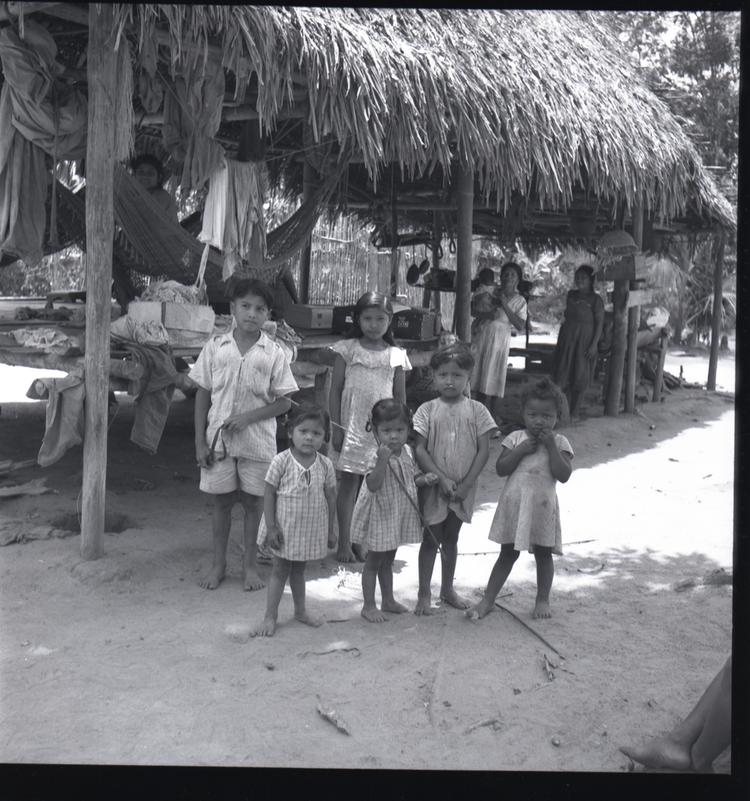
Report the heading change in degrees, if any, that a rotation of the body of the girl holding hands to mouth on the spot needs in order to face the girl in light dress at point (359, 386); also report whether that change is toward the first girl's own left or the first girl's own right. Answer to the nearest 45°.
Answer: approximately 135° to the first girl's own right

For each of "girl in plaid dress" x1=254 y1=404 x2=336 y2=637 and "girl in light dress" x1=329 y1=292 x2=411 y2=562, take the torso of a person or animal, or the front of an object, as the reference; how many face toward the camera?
2

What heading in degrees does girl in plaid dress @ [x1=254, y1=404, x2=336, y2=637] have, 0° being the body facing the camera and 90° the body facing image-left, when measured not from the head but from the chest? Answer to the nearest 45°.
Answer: approximately 0°

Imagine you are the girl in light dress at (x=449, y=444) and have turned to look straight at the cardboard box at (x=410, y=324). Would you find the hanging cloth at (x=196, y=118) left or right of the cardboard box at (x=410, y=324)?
left

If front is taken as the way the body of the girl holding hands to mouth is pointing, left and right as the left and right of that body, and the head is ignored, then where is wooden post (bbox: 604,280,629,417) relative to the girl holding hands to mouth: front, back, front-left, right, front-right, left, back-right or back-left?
back

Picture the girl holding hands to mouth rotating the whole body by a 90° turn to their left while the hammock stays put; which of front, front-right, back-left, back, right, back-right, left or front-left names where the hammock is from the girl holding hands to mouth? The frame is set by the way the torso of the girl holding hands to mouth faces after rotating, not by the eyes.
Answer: back-left

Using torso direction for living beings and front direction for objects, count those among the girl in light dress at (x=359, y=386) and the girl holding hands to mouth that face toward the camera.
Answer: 2
